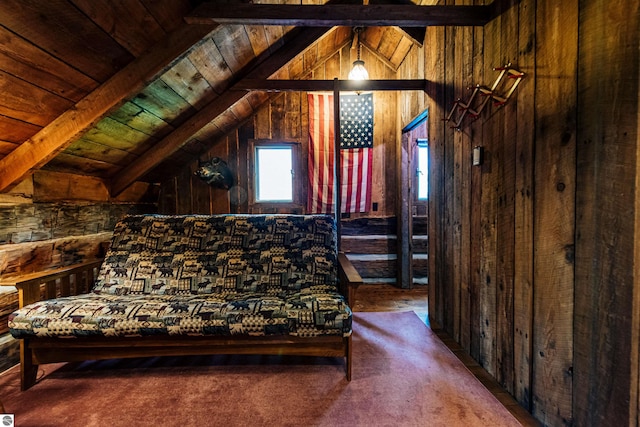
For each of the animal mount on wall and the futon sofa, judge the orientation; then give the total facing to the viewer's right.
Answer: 0

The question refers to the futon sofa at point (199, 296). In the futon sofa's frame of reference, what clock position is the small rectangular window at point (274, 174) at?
The small rectangular window is roughly at 7 o'clock from the futon sofa.

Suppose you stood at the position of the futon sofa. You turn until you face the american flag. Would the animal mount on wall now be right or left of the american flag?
left

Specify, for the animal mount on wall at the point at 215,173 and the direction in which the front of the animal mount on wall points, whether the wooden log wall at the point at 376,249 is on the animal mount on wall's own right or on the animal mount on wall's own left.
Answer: on the animal mount on wall's own left

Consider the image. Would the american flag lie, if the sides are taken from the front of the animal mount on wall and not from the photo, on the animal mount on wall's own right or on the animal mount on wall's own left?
on the animal mount on wall's own left

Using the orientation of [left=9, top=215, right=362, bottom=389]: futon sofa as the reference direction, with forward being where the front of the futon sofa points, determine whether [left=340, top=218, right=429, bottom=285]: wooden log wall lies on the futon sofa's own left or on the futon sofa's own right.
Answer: on the futon sofa's own left

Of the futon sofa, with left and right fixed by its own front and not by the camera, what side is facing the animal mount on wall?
back

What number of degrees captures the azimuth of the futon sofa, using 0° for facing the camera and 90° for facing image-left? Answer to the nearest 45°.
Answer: approximately 0°

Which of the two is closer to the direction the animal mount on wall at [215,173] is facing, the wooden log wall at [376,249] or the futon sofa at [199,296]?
the futon sofa

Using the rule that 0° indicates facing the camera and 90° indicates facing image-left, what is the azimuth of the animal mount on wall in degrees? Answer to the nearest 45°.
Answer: approximately 45°

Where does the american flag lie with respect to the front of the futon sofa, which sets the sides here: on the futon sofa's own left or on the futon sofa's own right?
on the futon sofa's own left
